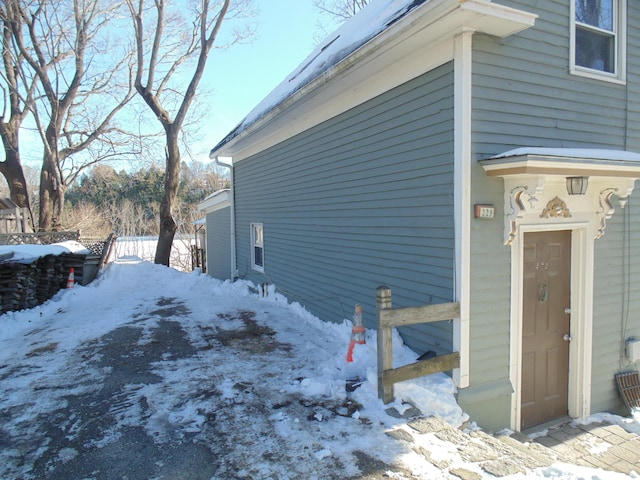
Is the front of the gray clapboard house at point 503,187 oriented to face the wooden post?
no

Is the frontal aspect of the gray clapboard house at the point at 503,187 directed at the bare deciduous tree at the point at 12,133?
no

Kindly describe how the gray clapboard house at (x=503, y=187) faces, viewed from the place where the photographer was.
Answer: facing the viewer and to the right of the viewer
